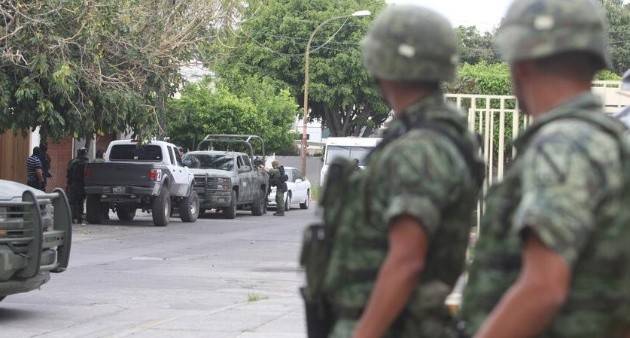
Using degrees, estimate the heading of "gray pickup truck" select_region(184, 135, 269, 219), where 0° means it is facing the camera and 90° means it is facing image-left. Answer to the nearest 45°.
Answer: approximately 45°

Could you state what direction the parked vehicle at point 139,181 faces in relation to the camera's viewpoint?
facing away from the viewer and to the right of the viewer

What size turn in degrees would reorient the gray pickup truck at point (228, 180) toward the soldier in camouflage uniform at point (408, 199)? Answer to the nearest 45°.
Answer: approximately 45° to its left

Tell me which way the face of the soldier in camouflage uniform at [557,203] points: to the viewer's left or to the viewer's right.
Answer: to the viewer's left

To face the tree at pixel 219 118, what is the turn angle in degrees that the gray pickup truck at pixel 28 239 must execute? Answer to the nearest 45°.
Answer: approximately 135° to its left

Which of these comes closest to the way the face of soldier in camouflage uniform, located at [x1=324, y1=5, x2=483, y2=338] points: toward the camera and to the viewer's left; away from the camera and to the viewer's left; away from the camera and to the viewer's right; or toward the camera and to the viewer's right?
away from the camera and to the viewer's left
